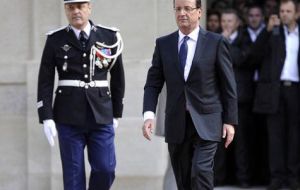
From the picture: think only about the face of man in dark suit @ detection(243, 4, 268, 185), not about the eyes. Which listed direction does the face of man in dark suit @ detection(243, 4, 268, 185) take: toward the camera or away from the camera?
toward the camera

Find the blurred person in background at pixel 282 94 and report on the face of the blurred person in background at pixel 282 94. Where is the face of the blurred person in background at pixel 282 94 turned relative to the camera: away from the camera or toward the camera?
toward the camera

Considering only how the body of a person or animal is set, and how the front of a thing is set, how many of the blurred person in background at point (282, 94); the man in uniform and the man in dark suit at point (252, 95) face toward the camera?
3

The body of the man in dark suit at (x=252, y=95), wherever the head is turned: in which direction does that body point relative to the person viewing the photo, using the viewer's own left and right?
facing the viewer

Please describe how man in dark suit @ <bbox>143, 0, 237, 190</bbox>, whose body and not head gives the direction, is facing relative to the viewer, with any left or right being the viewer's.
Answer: facing the viewer and to the left of the viewer

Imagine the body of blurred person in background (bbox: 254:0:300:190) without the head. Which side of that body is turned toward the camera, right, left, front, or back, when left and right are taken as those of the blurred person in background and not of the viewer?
front

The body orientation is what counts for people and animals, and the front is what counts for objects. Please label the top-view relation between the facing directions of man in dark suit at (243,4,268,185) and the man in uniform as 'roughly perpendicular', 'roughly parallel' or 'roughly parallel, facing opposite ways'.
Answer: roughly parallel
